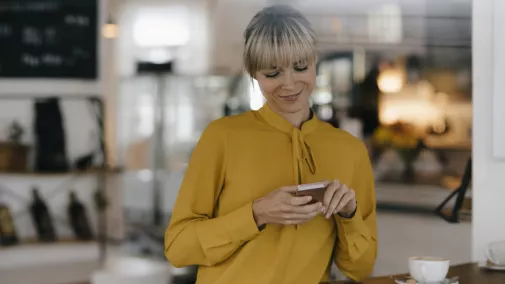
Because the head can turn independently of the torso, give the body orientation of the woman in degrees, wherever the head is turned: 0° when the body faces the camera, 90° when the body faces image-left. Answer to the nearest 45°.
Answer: approximately 0°

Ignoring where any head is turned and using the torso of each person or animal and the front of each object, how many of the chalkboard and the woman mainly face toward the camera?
2

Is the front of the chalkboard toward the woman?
yes

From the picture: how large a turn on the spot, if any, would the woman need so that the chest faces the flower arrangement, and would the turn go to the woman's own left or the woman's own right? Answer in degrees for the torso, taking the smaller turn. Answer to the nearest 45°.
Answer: approximately 180°

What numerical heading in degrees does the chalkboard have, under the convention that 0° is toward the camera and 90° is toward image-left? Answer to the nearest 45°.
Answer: approximately 0°

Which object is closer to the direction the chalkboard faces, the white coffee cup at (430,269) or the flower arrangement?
the white coffee cup
